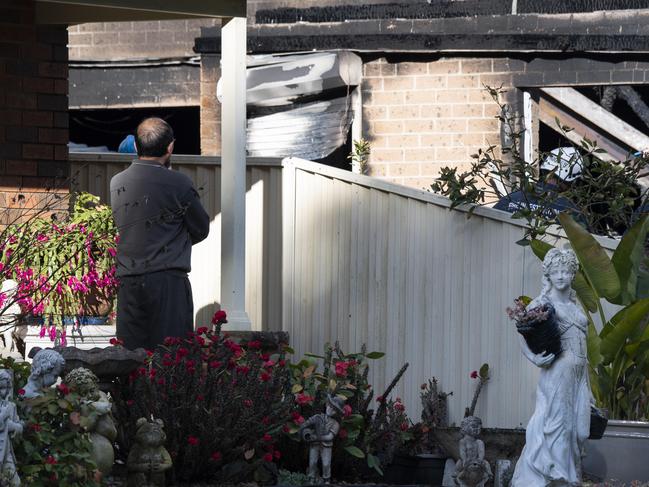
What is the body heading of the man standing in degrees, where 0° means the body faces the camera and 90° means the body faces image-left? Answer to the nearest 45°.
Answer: approximately 225°

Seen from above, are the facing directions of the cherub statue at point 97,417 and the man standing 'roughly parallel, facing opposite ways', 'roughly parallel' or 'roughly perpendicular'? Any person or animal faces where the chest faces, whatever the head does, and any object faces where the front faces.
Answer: roughly parallel, facing opposite ways

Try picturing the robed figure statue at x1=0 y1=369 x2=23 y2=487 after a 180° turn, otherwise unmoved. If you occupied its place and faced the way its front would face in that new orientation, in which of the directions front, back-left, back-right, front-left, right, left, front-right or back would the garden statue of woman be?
right

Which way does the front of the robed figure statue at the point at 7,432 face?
toward the camera

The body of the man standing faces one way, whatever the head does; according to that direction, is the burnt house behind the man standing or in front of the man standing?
in front

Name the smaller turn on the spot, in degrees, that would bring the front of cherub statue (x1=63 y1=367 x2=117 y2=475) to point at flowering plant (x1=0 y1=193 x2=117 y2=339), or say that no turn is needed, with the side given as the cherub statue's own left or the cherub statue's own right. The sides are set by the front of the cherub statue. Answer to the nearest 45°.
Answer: approximately 135° to the cherub statue's own right

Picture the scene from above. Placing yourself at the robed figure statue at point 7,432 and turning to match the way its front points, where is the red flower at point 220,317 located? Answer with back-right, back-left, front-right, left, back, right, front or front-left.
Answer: back-left

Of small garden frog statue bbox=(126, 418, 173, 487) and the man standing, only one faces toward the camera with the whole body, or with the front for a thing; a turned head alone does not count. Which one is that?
the small garden frog statue

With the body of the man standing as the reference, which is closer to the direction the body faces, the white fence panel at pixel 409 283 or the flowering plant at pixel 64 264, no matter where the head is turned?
the white fence panel

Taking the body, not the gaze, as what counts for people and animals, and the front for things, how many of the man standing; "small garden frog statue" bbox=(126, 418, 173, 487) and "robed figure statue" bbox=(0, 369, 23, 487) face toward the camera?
2
